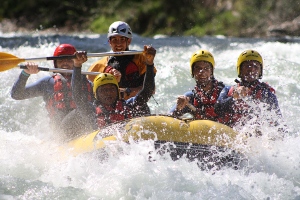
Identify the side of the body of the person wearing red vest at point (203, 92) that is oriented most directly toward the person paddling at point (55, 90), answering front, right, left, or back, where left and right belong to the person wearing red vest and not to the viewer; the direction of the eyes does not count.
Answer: right

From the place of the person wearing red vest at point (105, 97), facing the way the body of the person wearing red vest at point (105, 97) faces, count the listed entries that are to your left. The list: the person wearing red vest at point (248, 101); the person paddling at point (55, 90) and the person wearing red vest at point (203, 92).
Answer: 2

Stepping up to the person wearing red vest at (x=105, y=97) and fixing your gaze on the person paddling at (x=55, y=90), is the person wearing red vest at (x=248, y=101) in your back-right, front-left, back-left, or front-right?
back-right

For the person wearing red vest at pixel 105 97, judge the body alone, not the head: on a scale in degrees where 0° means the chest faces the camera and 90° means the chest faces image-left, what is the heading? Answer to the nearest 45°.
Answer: approximately 0°

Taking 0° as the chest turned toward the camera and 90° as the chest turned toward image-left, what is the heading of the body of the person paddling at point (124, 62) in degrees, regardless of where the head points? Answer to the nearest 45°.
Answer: approximately 0°

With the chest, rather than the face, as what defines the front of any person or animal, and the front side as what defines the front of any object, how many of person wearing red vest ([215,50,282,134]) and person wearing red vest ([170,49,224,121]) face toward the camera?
2

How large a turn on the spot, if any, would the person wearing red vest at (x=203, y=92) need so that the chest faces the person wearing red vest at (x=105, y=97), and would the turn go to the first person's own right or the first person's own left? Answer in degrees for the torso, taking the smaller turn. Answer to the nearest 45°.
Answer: approximately 90° to the first person's own right

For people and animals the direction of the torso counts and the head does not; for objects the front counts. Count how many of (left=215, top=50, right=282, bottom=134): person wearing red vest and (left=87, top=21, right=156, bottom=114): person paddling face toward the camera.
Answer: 2
